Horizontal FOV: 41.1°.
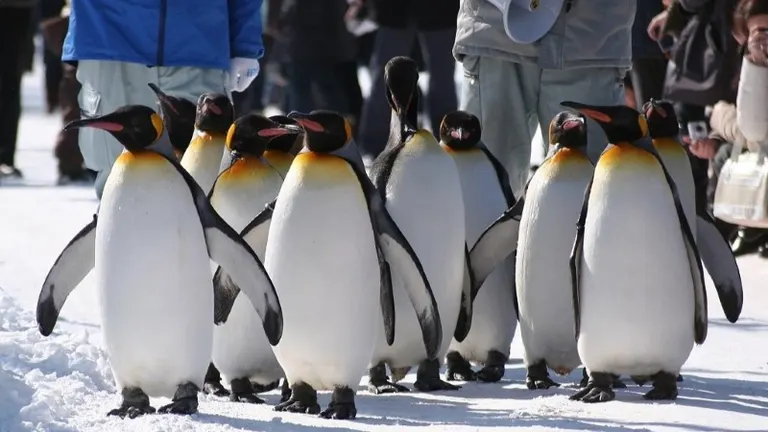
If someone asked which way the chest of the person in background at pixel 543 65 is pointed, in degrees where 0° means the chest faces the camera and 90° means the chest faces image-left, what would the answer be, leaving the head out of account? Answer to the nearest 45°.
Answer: approximately 0°

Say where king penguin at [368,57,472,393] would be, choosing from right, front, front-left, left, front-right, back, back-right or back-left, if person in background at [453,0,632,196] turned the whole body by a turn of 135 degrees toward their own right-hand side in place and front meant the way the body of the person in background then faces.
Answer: left

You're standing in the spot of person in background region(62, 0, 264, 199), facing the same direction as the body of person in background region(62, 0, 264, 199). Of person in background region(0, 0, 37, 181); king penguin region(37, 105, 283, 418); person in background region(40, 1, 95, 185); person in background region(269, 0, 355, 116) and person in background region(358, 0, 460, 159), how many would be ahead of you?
1

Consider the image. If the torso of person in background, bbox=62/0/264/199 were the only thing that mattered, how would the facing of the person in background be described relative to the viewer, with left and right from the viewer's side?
facing the viewer

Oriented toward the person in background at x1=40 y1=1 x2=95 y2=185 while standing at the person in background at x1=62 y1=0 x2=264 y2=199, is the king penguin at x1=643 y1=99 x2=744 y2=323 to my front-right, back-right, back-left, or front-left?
back-right

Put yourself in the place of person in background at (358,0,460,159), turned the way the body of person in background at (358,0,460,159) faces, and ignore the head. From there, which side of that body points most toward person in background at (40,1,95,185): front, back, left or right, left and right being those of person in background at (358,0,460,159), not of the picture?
right

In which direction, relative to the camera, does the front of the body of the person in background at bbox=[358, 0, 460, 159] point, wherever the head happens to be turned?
toward the camera

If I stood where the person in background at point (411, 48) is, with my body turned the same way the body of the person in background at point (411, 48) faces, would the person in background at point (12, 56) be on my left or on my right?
on my right

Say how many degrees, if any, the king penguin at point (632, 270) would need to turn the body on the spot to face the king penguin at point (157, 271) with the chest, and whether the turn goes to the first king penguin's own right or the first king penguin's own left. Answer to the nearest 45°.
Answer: approximately 90° to the first king penguin's own right

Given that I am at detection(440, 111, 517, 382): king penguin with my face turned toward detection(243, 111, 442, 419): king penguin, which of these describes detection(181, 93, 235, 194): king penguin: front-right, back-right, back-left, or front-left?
front-right

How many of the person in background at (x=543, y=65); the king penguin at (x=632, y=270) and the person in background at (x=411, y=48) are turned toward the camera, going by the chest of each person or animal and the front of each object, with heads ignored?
3
